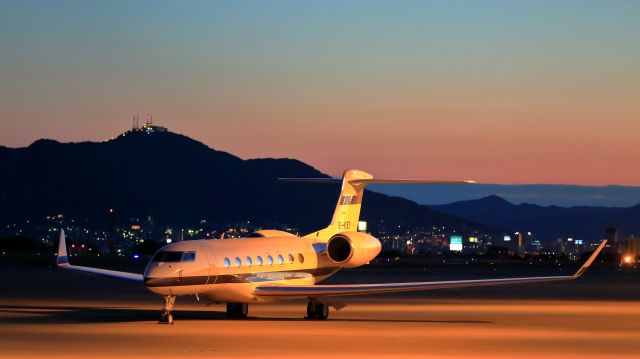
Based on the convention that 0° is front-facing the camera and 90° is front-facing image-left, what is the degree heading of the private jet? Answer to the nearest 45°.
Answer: approximately 45°
